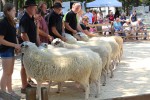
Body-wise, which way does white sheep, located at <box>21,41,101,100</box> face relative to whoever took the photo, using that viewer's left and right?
facing to the left of the viewer

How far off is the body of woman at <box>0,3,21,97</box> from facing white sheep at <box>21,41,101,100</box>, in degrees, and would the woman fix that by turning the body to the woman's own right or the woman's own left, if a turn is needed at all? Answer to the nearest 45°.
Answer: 0° — they already face it

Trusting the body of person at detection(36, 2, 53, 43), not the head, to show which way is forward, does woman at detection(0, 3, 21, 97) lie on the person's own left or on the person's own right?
on the person's own right

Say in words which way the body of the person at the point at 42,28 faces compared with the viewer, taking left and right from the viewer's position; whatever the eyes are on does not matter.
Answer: facing the viewer and to the right of the viewer

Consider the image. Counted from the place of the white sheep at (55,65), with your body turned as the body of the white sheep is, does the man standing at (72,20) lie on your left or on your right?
on your right

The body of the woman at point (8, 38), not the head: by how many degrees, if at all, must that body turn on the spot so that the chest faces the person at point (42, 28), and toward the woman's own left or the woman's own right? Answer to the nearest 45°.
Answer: approximately 45° to the woman's own left

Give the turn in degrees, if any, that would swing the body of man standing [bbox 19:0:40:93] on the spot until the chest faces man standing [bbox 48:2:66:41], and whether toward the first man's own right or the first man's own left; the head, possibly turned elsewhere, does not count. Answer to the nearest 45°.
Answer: approximately 90° to the first man's own left

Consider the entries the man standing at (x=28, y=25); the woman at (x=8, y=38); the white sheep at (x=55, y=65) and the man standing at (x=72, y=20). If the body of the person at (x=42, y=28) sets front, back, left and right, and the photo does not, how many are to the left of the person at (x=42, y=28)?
1

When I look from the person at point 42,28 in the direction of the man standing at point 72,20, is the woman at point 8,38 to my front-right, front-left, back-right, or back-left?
back-right

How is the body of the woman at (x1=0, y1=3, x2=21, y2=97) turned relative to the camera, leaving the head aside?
to the viewer's right

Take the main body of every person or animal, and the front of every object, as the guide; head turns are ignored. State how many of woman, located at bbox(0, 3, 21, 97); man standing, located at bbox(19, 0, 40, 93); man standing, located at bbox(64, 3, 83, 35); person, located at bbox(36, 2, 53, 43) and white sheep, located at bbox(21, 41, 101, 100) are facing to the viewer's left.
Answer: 1

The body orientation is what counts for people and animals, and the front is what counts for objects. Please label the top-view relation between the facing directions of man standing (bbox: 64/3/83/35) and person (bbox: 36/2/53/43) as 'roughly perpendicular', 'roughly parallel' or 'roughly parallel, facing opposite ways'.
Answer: roughly parallel
